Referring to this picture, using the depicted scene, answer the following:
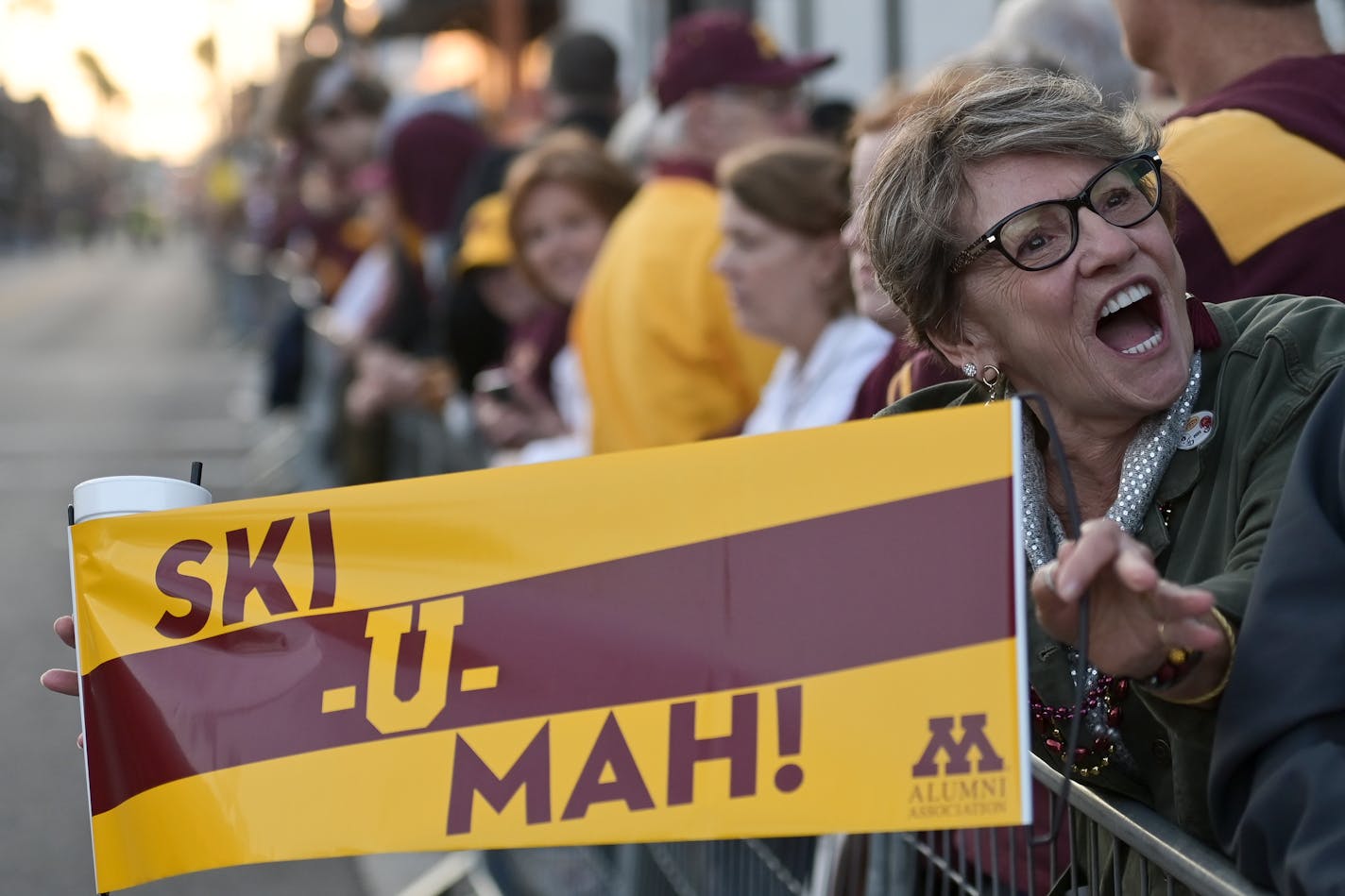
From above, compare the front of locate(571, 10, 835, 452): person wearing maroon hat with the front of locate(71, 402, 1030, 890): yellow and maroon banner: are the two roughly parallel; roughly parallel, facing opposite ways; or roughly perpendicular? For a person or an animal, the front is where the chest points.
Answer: roughly perpendicular

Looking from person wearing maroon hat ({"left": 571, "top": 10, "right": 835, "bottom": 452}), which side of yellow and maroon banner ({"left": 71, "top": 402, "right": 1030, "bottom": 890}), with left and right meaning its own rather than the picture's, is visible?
back

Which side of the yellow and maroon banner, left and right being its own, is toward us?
front

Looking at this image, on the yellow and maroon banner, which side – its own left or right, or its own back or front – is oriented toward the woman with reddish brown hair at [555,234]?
back
